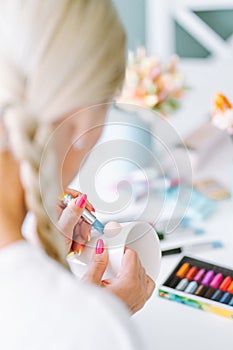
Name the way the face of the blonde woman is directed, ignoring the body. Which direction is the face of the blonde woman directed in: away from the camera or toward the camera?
away from the camera

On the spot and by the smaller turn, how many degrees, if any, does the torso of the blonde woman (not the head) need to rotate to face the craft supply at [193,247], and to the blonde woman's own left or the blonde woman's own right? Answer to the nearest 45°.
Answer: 0° — they already face it

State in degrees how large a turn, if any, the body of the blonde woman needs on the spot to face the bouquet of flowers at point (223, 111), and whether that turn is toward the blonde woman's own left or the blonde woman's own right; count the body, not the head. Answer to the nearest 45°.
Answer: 0° — they already face it

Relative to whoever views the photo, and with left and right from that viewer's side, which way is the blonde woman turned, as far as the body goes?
facing away from the viewer and to the right of the viewer

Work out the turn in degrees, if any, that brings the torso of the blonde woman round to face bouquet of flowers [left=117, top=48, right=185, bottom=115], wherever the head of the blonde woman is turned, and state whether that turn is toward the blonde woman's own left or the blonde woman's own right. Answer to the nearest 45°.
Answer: approximately 45° to the blonde woman's own left
